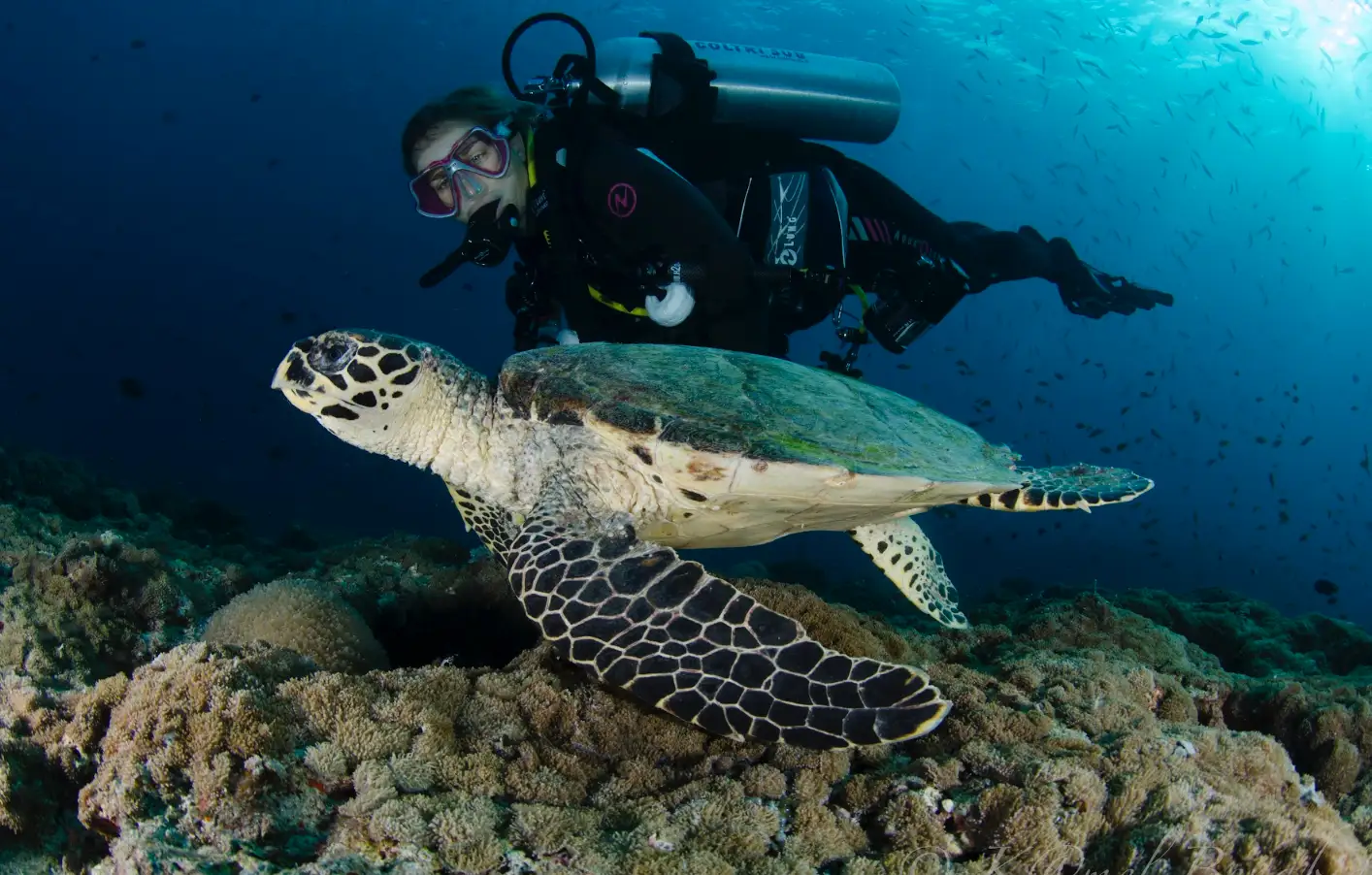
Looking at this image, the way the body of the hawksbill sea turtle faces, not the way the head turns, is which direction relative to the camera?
to the viewer's left
